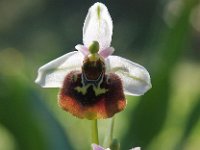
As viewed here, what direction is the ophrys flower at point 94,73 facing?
toward the camera

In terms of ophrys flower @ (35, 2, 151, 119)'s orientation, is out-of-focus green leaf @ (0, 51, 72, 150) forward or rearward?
rearward
